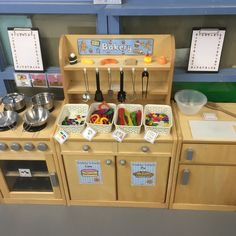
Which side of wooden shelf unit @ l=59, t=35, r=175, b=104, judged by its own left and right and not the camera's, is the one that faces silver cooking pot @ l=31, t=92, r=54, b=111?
right

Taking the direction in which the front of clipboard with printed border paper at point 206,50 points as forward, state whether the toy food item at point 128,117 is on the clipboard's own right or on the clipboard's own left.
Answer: on the clipboard's own right

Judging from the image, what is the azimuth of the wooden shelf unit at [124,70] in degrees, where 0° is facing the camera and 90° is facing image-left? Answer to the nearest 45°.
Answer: approximately 0°

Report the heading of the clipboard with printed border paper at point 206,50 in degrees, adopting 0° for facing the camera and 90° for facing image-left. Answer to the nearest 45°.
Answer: approximately 0°
